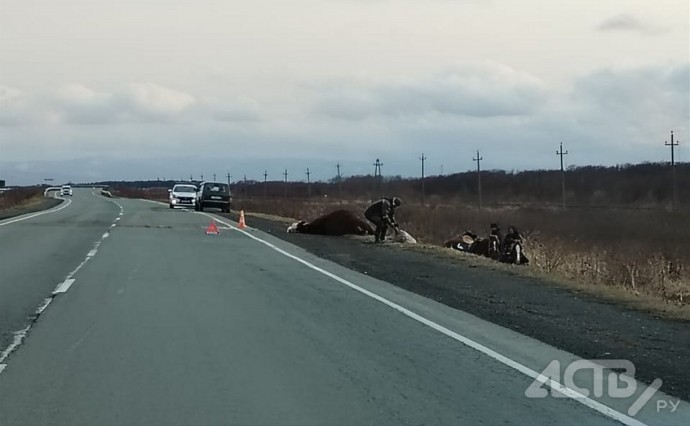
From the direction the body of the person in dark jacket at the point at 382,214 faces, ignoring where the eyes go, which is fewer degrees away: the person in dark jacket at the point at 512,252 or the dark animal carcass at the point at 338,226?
the person in dark jacket

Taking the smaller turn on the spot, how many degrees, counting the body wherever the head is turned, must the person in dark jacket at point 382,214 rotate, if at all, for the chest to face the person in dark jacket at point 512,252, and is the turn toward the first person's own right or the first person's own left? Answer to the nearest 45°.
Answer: approximately 45° to the first person's own right

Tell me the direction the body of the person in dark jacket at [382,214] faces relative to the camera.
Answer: to the viewer's right
